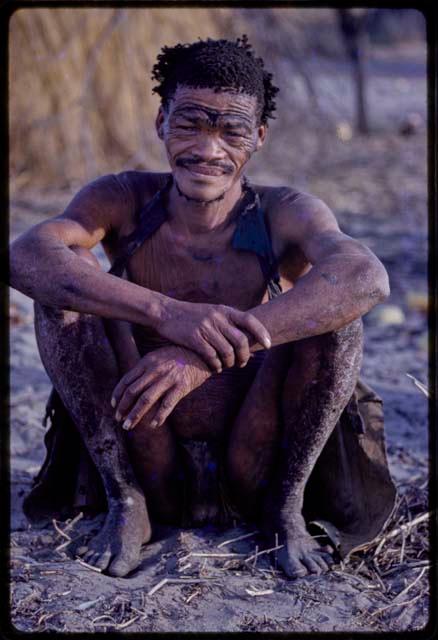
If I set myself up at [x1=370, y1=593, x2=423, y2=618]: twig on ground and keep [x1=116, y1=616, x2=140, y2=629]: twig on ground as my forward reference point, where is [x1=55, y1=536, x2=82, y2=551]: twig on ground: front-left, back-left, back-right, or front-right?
front-right

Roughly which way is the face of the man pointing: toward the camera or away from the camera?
toward the camera

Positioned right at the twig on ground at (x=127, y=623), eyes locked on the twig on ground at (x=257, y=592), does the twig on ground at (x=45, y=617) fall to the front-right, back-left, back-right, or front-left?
back-left

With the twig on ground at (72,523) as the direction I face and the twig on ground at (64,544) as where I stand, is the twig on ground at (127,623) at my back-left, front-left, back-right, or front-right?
back-right

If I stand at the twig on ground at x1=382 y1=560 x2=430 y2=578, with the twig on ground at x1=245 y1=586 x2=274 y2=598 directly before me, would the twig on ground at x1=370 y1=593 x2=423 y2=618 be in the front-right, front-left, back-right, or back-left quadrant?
front-left

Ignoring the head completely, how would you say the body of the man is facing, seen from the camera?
toward the camera
